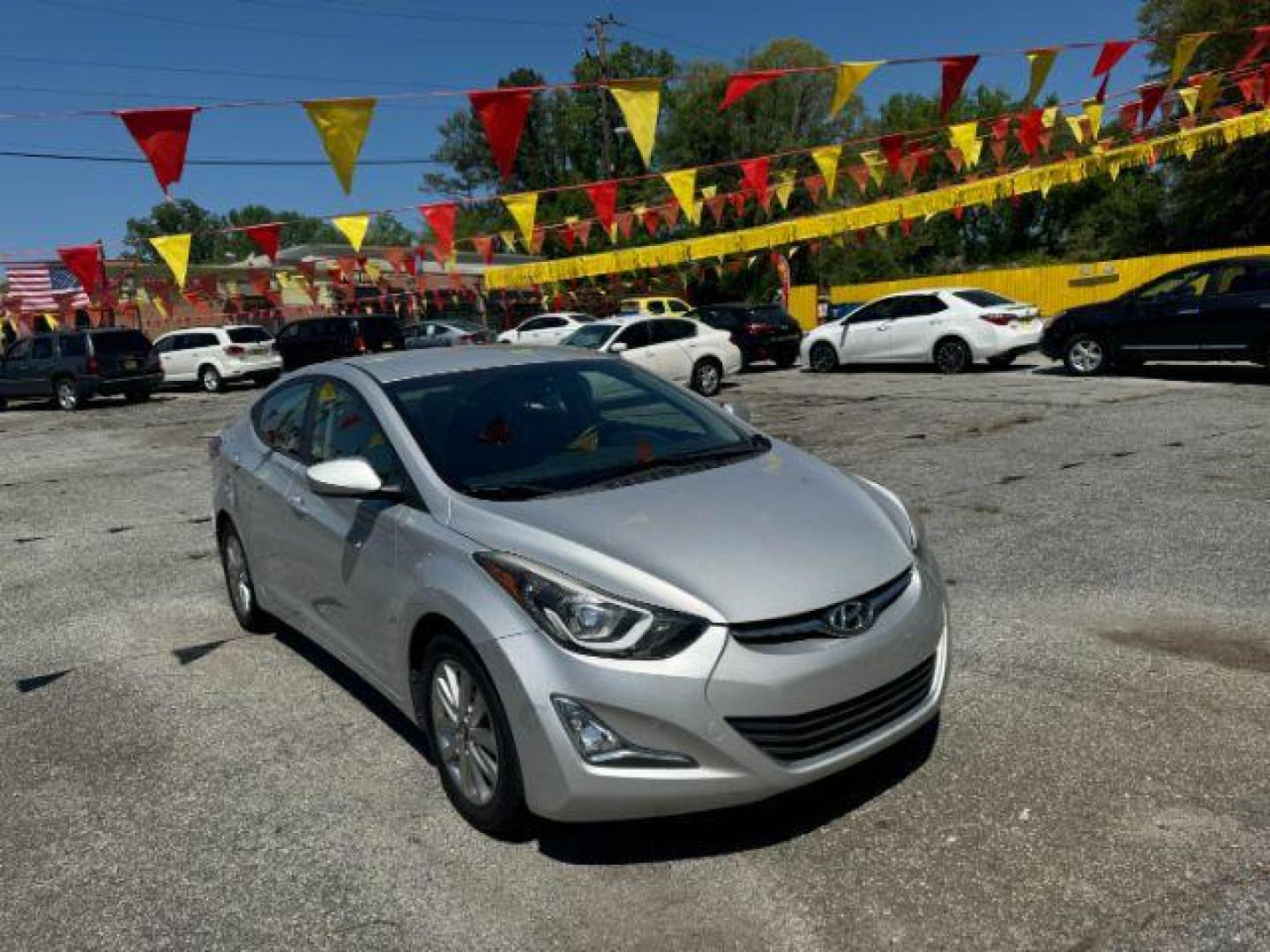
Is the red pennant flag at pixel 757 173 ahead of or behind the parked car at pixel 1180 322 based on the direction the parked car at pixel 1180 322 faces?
ahead

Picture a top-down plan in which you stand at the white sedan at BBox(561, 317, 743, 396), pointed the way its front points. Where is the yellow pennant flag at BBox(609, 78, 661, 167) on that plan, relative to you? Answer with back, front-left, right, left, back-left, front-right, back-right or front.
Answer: front-left

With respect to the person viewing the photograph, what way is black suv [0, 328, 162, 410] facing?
facing away from the viewer and to the left of the viewer

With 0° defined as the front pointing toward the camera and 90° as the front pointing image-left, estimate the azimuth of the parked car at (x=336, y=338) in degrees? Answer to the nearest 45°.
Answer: approximately 135°

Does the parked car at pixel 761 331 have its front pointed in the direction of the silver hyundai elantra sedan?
no

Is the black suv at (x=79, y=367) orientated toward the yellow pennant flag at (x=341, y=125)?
no

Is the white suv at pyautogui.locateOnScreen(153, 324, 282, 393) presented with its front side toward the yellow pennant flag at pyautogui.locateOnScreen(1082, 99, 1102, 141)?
no

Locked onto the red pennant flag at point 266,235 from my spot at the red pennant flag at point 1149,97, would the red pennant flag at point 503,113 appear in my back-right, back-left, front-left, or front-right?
front-left

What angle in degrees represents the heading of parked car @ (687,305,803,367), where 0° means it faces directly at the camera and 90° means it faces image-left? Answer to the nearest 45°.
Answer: approximately 135°

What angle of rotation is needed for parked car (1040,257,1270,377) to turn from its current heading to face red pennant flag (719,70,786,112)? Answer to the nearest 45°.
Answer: approximately 45° to its left

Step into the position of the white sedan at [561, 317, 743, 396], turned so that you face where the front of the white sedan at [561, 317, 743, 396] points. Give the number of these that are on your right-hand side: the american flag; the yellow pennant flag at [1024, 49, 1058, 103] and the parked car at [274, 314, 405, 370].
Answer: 2

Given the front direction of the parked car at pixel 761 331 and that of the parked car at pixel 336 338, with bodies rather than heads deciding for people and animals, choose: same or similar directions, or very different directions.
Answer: same or similar directions

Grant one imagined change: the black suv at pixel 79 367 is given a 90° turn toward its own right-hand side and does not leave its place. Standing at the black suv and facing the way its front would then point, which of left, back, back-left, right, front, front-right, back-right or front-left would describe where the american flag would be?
front-left

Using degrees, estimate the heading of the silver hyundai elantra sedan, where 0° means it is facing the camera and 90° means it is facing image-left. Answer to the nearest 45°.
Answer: approximately 315°

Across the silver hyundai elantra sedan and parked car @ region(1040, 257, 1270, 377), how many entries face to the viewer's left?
1

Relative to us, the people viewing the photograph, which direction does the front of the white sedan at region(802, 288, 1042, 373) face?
facing away from the viewer and to the left of the viewer

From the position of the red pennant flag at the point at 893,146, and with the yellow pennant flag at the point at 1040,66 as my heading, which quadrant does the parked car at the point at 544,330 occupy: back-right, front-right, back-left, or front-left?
back-right

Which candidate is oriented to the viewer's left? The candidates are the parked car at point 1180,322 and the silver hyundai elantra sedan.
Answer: the parked car

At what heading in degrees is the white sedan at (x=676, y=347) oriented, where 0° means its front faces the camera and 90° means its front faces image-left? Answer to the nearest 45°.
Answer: approximately 45°

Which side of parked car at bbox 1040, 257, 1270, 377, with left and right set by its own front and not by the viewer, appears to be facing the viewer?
left

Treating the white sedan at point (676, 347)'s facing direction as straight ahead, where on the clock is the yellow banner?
The yellow banner is roughly at 6 o'clock from the white sedan.

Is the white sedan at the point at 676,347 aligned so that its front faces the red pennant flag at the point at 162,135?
no
